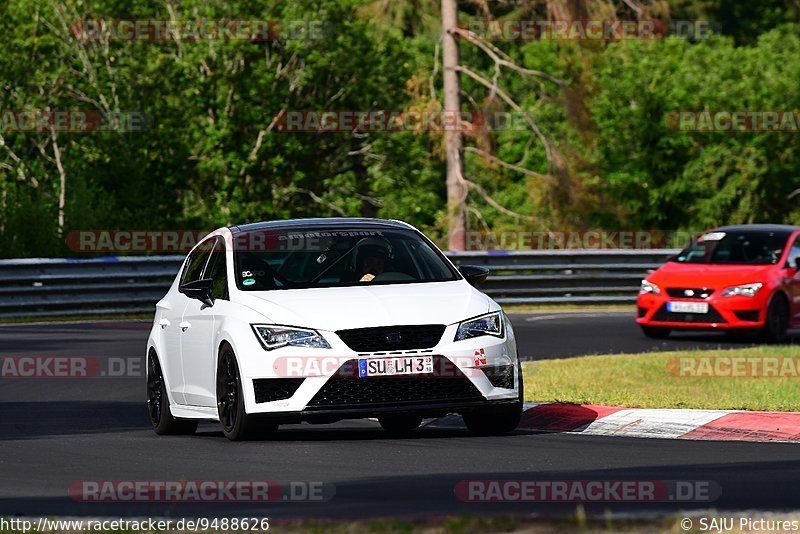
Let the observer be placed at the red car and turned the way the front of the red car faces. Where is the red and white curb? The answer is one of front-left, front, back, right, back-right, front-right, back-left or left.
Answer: front-left

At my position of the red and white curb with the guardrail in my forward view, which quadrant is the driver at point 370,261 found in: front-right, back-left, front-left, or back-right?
front-left

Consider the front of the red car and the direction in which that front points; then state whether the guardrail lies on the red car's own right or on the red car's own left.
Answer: on the red car's own right

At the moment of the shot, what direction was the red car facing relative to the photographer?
facing the viewer and to the left of the viewer
